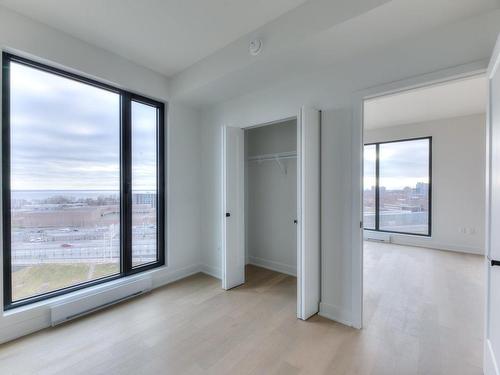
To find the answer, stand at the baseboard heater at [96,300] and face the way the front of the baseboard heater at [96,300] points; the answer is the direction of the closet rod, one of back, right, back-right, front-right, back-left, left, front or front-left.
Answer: front-left

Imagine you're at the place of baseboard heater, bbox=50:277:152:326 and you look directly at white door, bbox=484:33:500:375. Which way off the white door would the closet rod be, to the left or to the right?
left

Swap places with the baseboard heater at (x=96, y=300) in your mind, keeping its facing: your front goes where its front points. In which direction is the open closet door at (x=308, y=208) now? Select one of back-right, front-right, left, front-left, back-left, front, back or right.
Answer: front

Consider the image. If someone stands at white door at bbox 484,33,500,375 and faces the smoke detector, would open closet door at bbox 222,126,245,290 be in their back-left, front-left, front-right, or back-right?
front-right

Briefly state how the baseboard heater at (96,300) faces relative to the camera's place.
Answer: facing the viewer and to the right of the viewer

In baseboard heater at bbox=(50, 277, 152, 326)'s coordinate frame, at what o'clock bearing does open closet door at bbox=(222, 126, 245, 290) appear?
The open closet door is roughly at 11 o'clock from the baseboard heater.
